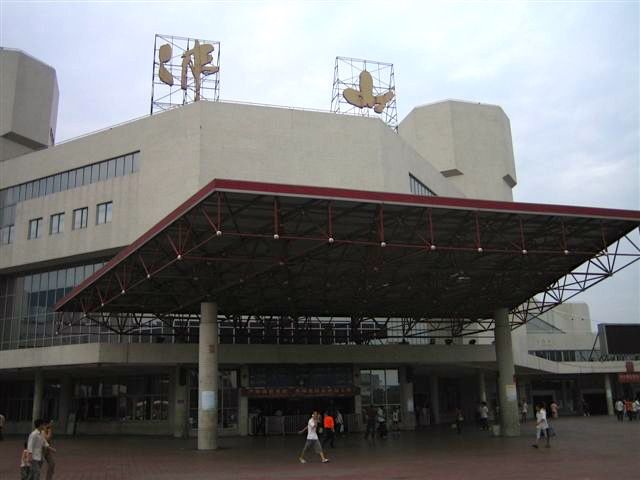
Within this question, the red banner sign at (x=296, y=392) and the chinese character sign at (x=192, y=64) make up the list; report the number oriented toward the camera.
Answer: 2

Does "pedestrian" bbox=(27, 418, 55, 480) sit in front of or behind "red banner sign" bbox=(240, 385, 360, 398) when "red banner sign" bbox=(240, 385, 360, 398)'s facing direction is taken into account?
in front

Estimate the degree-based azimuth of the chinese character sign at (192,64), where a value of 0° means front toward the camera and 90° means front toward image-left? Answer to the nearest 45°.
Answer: approximately 0°

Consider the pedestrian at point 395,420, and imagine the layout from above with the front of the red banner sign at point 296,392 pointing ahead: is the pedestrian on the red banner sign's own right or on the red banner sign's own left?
on the red banner sign's own left

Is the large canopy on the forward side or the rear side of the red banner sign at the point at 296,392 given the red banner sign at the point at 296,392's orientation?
on the forward side

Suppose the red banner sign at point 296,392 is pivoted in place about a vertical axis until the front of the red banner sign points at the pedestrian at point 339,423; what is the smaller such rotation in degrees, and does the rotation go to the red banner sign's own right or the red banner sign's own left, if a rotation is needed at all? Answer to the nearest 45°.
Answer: approximately 90° to the red banner sign's own left
